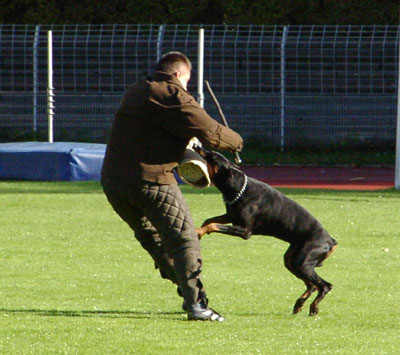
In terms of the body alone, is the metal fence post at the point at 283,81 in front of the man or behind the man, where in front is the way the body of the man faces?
in front

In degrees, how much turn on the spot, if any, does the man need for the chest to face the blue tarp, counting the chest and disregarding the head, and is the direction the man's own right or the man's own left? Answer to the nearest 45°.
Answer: approximately 45° to the man's own left

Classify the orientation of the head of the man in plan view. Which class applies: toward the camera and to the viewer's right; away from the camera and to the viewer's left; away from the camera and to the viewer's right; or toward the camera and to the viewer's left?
away from the camera and to the viewer's right

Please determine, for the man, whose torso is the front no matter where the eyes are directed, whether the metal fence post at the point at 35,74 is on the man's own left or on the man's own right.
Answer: on the man's own left

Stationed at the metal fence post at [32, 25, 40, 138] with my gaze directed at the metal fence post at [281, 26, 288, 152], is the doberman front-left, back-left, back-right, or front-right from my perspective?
front-right

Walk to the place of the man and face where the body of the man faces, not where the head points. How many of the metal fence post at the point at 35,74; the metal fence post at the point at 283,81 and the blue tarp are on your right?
0

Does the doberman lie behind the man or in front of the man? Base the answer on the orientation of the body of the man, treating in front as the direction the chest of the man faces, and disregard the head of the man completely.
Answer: in front

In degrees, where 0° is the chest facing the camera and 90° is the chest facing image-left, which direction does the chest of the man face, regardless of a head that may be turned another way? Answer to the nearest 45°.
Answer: approximately 225°
